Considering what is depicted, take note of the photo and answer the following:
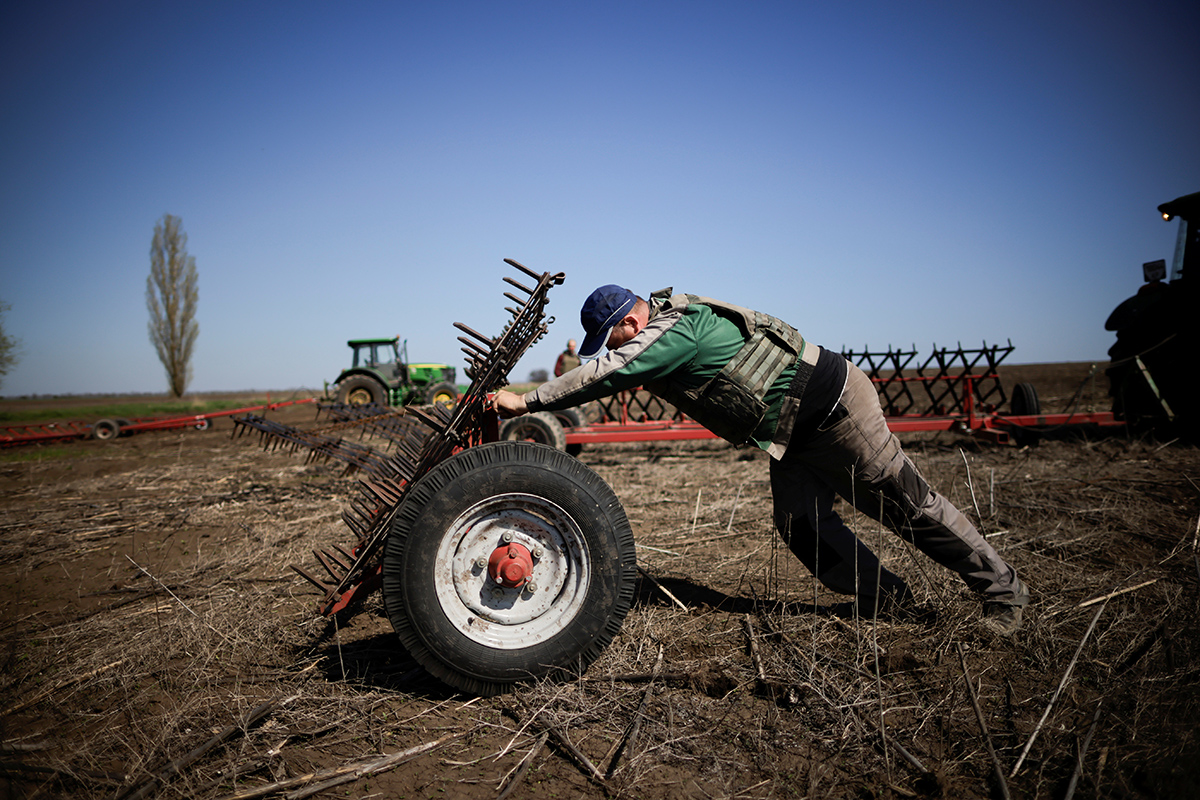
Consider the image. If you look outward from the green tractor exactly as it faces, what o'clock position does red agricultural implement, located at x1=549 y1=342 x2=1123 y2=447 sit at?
The red agricultural implement is roughly at 2 o'clock from the green tractor.

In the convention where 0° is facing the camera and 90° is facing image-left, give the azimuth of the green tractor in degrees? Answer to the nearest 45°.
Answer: approximately 270°

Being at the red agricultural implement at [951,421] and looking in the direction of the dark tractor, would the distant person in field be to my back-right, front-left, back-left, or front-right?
back-left

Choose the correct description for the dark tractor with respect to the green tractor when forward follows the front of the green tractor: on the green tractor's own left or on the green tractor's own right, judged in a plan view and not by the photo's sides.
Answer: on the green tractor's own right

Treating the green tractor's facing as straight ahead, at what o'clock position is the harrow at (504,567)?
The harrow is roughly at 3 o'clock from the green tractor.

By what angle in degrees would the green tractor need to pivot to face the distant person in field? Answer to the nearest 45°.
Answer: approximately 45° to its right
